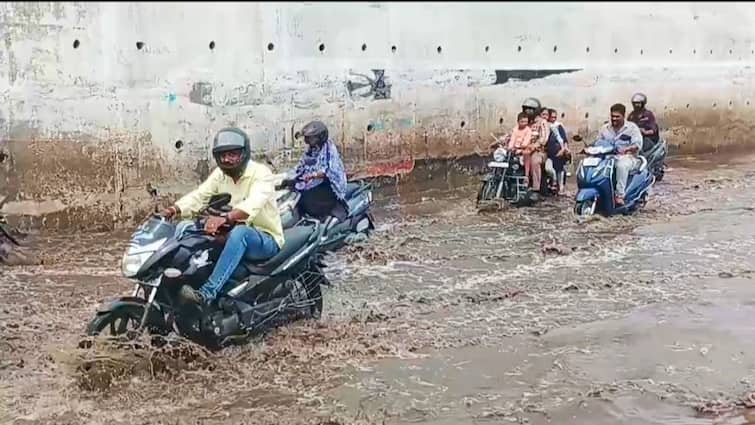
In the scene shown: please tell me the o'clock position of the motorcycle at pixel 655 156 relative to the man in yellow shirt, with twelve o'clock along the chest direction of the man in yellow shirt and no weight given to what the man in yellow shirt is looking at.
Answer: The motorcycle is roughly at 6 o'clock from the man in yellow shirt.

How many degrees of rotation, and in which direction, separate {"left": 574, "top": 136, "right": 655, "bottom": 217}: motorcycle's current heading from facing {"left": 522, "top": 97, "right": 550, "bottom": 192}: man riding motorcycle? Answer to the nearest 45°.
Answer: approximately 90° to its right

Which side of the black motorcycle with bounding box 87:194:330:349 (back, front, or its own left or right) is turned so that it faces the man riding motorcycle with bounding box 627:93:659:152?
back

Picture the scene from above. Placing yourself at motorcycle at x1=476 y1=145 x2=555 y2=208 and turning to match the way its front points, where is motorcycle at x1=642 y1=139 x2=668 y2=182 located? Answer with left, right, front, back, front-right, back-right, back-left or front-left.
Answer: back

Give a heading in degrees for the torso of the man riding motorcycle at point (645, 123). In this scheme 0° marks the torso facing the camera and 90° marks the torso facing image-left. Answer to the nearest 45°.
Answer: approximately 45°

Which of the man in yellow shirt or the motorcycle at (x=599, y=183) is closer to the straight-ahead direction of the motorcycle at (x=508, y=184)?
the man in yellow shirt

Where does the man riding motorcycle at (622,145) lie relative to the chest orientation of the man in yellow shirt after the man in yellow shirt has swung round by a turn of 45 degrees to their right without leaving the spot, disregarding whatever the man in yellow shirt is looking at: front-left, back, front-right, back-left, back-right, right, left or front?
back-right

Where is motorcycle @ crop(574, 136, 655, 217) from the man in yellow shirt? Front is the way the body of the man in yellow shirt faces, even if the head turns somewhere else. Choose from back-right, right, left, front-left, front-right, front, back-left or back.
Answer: back

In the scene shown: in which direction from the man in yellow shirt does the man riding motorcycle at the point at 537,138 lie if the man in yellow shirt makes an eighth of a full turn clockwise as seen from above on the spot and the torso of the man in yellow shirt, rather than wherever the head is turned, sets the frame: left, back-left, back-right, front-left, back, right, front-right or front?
back-right

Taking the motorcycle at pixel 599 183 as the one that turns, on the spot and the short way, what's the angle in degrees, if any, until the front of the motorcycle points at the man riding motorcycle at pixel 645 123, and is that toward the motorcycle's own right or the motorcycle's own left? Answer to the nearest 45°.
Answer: approximately 135° to the motorcycle's own right

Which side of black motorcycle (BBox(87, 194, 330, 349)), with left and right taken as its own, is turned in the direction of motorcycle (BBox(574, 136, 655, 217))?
back

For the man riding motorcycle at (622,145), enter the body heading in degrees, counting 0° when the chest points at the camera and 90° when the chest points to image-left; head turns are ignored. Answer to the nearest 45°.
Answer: approximately 45°

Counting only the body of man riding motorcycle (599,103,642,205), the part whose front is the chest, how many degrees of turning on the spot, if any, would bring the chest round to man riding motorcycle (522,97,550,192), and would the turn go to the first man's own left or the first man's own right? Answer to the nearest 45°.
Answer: approximately 90° to the first man's own right
